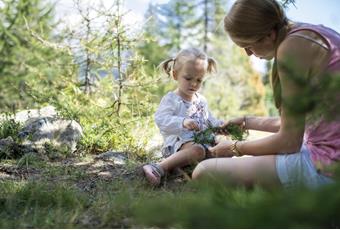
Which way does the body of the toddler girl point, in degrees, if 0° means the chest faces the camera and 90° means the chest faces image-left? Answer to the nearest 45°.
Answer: approximately 315°

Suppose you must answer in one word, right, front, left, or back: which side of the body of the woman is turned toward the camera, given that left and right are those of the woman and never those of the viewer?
left

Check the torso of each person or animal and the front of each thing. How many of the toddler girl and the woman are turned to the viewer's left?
1

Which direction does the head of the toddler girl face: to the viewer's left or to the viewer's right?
to the viewer's right

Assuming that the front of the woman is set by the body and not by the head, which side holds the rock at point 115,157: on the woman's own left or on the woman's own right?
on the woman's own right

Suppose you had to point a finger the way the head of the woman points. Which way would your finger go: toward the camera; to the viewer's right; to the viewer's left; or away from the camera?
to the viewer's left
